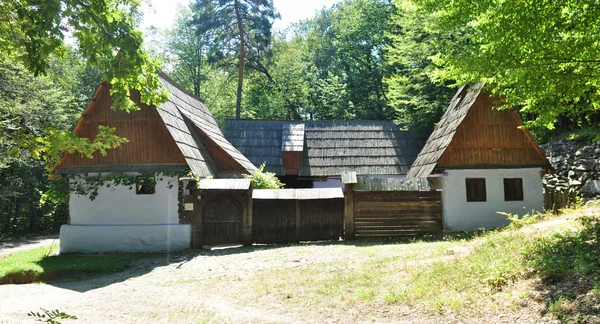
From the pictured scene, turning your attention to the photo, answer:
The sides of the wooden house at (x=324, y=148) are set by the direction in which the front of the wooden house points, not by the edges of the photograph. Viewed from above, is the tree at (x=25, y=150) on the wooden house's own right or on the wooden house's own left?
on the wooden house's own right

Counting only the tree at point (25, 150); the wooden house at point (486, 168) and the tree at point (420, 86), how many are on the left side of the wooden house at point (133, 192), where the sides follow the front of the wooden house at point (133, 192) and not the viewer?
2

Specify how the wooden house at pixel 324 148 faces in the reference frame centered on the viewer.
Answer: facing the viewer

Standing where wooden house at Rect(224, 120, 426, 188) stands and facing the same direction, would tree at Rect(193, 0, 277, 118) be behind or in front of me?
behind

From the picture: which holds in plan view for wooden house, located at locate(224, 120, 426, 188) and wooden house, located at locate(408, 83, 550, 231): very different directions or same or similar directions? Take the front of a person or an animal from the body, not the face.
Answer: same or similar directions

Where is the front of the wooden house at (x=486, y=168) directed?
toward the camera

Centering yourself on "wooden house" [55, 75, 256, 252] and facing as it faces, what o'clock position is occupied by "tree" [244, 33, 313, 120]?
The tree is roughly at 7 o'clock from the wooden house.

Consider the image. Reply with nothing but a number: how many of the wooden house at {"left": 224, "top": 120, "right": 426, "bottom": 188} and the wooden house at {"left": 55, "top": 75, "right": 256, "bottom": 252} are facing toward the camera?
2

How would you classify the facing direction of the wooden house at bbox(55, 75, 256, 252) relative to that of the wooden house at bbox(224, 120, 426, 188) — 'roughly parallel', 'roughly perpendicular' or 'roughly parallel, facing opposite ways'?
roughly parallel

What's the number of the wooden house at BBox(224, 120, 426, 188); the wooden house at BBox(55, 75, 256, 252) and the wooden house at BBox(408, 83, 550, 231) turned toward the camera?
3
